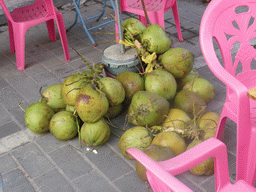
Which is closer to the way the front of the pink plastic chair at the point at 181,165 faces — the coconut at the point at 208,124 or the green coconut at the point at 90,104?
the coconut

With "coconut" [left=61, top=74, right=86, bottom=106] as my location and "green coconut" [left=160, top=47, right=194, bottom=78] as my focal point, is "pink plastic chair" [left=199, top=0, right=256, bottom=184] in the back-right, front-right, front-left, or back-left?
front-right

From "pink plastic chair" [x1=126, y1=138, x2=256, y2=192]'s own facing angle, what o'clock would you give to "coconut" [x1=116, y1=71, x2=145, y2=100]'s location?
The coconut is roughly at 10 o'clock from the pink plastic chair.

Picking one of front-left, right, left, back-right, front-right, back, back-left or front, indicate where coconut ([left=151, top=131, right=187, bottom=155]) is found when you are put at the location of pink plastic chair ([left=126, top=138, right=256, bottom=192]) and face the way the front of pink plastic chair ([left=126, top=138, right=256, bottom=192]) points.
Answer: front-left

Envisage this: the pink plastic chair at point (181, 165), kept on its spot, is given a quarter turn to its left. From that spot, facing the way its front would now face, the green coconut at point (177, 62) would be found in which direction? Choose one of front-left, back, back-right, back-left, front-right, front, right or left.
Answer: front-right

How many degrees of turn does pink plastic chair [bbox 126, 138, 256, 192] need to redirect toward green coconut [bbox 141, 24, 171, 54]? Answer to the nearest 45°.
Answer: approximately 45° to its left

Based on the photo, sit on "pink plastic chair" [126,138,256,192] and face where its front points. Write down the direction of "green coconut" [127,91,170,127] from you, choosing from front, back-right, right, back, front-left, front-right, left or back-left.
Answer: front-left

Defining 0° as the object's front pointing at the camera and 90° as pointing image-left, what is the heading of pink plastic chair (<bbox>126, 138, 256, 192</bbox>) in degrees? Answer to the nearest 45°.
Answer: approximately 225°
